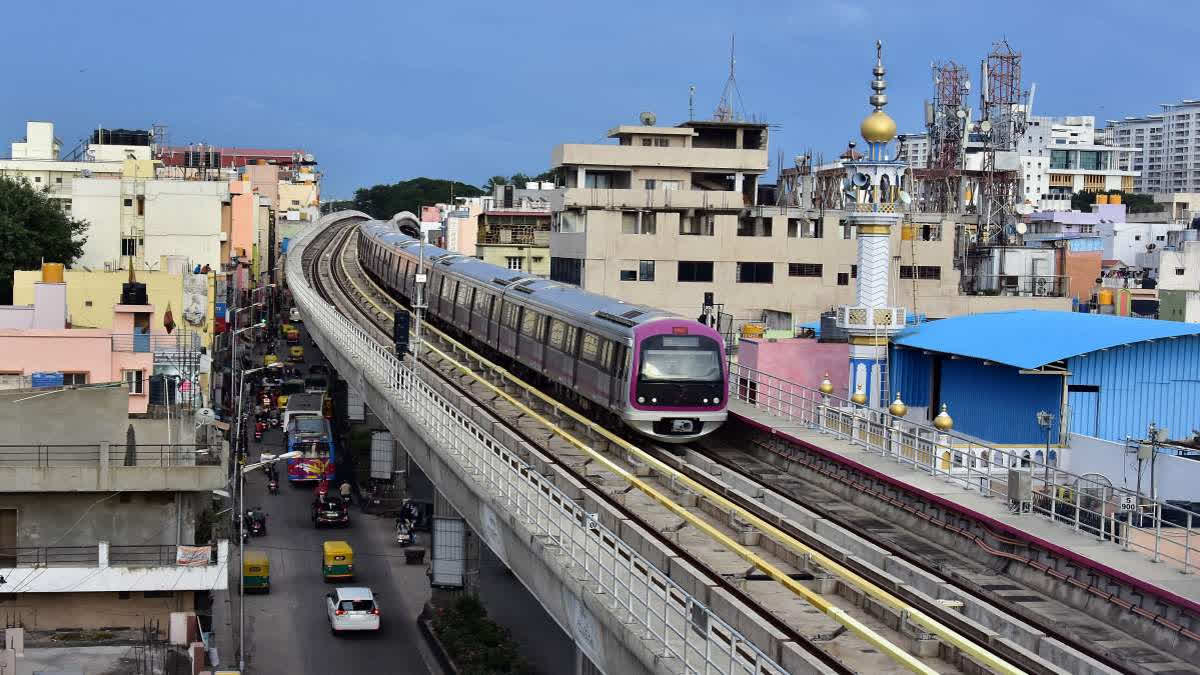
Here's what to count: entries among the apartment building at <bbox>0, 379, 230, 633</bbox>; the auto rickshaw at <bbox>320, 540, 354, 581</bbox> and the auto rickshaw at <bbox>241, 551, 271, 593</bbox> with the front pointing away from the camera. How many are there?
2

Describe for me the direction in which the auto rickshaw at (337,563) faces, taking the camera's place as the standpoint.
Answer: facing away from the viewer

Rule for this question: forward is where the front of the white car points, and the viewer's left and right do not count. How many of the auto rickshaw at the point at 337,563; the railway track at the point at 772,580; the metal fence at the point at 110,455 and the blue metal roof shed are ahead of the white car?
1

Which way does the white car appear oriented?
away from the camera

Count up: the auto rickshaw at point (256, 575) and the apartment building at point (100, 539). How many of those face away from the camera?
1

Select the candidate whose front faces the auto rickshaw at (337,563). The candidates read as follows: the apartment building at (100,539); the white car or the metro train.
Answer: the white car

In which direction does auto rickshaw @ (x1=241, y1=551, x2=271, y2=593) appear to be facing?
away from the camera

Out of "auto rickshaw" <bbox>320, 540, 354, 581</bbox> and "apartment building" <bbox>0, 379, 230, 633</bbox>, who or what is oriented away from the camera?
the auto rickshaw
